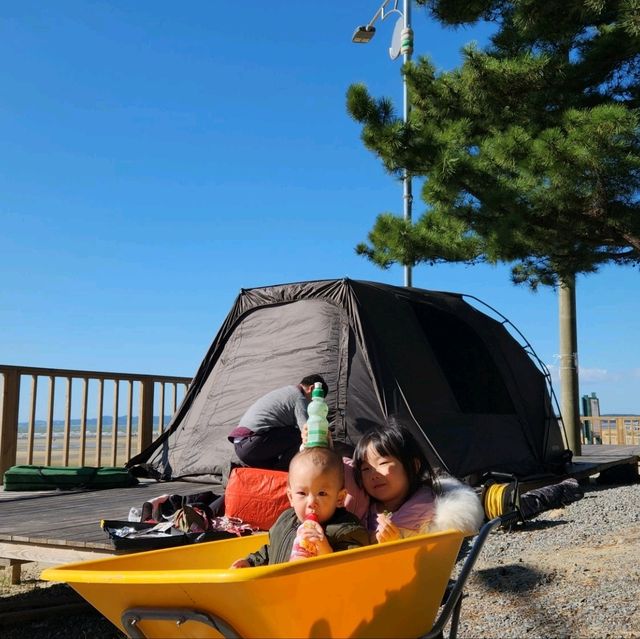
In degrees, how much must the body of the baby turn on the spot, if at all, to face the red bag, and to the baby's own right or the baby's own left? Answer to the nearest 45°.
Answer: approximately 180°

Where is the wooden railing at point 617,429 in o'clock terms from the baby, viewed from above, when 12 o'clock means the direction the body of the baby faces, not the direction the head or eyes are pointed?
The wooden railing is roughly at 7 o'clock from the baby.

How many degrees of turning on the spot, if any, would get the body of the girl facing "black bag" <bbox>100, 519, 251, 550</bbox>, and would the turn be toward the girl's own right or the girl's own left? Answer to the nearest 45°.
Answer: approximately 90° to the girl's own right

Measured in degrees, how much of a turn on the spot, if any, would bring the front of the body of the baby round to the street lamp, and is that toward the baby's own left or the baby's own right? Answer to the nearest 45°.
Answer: approximately 180°
